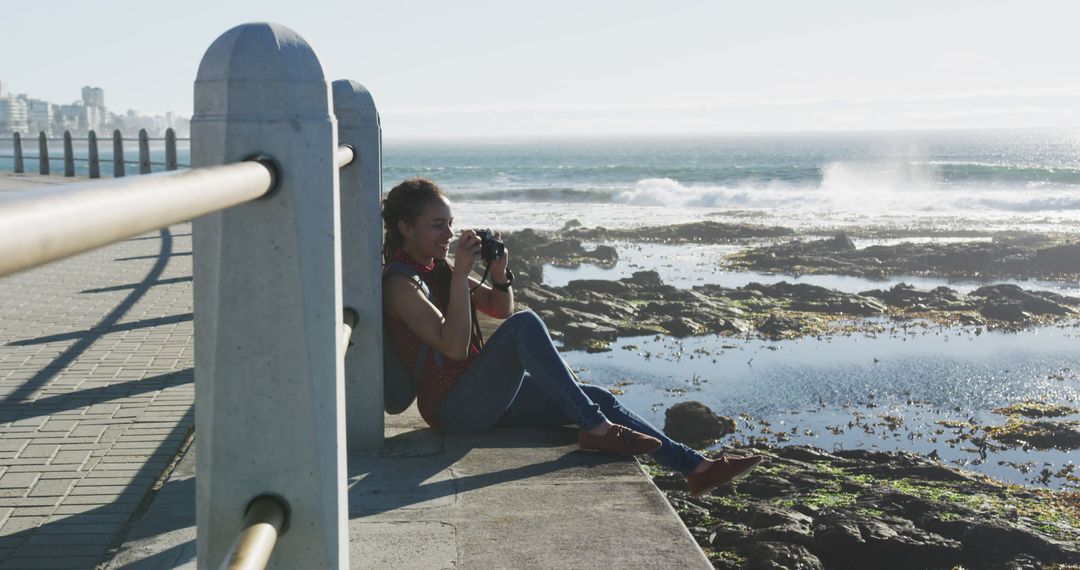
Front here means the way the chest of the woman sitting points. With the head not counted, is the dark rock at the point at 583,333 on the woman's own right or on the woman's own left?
on the woman's own left

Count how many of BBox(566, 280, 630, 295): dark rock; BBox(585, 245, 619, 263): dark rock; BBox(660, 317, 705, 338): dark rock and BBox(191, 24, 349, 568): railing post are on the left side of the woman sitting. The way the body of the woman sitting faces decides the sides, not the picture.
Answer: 3

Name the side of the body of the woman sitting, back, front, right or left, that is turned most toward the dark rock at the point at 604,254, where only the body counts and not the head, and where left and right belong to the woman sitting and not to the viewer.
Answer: left

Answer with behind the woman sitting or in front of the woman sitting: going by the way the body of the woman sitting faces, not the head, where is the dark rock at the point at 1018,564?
in front

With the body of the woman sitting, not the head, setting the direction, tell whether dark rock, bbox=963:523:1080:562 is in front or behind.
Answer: in front

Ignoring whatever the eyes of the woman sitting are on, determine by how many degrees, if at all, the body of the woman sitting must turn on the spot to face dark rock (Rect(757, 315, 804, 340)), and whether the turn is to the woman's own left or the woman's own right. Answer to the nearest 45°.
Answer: approximately 90° to the woman's own left

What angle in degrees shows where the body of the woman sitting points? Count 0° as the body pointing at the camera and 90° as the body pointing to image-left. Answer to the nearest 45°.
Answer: approximately 270°

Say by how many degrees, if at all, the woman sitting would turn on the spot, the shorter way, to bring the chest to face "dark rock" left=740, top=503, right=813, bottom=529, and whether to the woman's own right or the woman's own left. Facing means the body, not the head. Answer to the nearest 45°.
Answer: approximately 45° to the woman's own left

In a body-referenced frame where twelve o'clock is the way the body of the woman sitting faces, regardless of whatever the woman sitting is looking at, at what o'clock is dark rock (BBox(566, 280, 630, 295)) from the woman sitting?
The dark rock is roughly at 9 o'clock from the woman sitting.

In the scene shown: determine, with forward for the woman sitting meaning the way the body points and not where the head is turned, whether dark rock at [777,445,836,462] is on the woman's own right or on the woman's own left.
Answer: on the woman's own left
